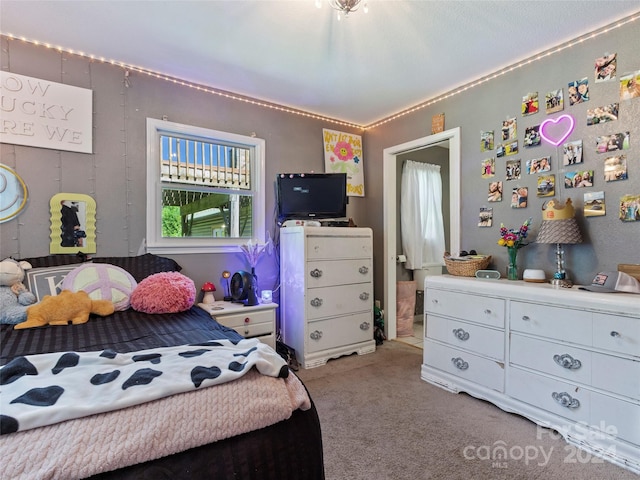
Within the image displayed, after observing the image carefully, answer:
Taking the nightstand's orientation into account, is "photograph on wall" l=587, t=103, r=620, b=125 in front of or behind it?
in front

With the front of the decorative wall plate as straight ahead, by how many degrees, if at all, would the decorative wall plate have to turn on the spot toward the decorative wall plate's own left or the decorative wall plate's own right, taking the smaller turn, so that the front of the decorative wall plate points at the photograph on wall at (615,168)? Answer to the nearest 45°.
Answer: approximately 45° to the decorative wall plate's own left

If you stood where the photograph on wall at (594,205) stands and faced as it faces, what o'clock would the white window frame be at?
The white window frame is roughly at 2 o'clock from the photograph on wall.

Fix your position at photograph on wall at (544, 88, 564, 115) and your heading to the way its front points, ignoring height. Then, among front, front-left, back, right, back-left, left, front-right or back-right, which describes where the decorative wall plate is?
front

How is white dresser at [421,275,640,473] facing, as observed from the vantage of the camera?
facing the viewer and to the left of the viewer

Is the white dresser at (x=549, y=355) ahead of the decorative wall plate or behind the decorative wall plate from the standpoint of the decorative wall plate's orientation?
ahead

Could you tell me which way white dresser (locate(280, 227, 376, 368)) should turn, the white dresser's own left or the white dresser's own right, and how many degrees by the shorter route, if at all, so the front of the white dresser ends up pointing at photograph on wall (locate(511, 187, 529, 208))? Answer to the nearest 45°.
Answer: approximately 45° to the white dresser's own left

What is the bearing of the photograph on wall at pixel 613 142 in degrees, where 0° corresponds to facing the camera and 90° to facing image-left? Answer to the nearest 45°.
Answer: approximately 0°

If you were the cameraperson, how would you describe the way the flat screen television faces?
facing the viewer

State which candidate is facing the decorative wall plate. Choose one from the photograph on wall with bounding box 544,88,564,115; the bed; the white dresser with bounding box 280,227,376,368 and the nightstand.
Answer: the photograph on wall

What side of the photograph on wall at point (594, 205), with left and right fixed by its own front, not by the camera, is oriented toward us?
front
